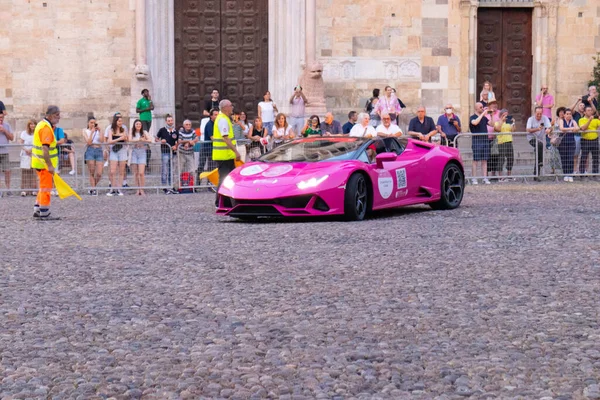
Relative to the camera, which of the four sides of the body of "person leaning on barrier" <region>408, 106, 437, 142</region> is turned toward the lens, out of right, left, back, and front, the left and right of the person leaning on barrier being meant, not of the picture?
front

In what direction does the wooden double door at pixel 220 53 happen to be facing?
toward the camera

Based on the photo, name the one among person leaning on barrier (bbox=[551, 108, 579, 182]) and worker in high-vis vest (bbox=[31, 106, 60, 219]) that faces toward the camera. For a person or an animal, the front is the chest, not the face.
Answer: the person leaning on barrier

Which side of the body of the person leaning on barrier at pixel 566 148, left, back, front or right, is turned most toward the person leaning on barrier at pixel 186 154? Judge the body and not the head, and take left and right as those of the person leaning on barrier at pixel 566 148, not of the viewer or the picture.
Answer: right

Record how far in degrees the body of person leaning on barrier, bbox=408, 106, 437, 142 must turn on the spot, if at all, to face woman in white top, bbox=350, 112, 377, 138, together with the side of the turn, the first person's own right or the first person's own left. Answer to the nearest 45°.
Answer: approximately 45° to the first person's own right

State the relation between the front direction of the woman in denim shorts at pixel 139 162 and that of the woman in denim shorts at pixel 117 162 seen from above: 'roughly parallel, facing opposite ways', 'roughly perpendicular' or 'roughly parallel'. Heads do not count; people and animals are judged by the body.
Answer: roughly parallel

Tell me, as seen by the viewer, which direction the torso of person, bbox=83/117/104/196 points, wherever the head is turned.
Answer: toward the camera

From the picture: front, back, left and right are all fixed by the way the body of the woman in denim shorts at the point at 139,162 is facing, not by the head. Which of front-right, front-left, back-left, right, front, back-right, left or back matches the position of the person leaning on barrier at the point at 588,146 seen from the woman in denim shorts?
left

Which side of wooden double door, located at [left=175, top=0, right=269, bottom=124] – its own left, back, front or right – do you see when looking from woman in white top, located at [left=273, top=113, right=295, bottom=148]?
front

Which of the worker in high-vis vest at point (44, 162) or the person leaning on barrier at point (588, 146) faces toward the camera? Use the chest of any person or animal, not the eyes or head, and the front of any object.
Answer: the person leaning on barrier

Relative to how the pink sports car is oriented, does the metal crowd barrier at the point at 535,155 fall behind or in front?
behind

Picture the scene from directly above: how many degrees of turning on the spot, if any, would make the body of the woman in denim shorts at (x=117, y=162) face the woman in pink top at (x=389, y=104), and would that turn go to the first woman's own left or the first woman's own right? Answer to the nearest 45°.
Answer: approximately 135° to the first woman's own left

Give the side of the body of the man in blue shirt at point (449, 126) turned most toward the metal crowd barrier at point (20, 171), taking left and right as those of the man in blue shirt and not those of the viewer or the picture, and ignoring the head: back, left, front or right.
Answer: right
